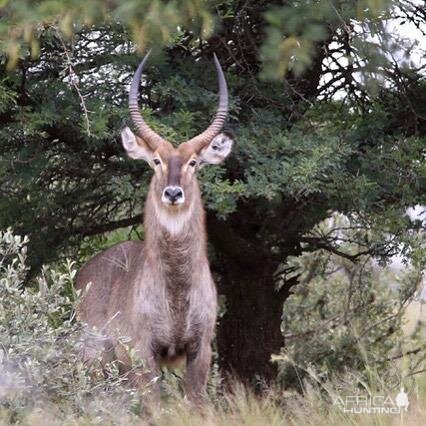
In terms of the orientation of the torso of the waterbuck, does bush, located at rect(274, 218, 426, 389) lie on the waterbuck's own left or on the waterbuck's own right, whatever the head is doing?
on the waterbuck's own left

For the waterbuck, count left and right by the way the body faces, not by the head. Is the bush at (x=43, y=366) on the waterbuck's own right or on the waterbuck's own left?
on the waterbuck's own right

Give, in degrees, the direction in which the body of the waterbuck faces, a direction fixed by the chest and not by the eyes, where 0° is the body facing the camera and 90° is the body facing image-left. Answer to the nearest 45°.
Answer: approximately 315°
